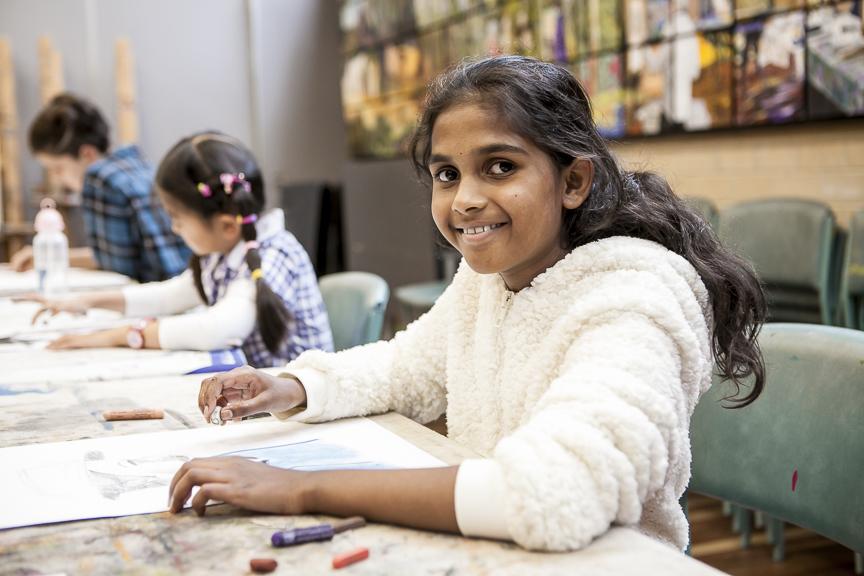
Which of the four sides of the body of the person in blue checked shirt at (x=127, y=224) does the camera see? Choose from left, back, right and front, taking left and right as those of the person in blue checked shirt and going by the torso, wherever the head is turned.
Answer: left

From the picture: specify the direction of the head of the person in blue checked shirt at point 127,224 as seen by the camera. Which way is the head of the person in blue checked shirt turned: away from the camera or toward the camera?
toward the camera

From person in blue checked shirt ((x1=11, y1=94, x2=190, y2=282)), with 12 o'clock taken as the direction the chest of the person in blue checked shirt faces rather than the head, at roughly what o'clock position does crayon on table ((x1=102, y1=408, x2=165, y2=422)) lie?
The crayon on table is roughly at 9 o'clock from the person in blue checked shirt.

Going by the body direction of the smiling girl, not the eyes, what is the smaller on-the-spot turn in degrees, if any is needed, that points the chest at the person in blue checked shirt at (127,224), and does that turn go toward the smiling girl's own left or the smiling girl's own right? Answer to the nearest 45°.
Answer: approximately 90° to the smiling girl's own right

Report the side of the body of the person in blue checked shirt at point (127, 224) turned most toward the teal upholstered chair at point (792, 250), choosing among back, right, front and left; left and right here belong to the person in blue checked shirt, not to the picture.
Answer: back

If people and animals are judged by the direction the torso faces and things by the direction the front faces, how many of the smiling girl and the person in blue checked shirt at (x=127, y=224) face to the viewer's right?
0

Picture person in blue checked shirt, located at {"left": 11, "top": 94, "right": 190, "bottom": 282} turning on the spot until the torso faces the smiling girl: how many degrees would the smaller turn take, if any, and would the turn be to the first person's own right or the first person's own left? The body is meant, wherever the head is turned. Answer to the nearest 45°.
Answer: approximately 90° to the first person's own left

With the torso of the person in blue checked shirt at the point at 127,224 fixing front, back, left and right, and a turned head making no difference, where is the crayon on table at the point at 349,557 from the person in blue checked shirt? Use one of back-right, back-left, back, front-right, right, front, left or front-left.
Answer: left

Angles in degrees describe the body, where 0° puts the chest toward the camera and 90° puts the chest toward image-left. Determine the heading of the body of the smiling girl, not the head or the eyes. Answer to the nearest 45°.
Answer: approximately 45°

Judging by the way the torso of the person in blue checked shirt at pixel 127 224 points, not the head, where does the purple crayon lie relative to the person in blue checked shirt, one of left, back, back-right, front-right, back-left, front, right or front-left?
left
